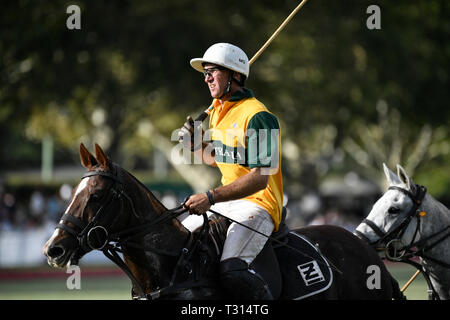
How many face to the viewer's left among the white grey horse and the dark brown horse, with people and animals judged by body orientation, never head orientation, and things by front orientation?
2

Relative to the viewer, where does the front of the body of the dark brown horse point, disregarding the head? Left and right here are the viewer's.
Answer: facing to the left of the viewer

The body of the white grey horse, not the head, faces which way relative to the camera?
to the viewer's left

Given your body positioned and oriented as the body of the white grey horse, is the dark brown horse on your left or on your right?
on your left

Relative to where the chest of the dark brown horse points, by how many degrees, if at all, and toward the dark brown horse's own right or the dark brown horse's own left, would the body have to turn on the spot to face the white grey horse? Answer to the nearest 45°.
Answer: approximately 135° to the dark brown horse's own right
